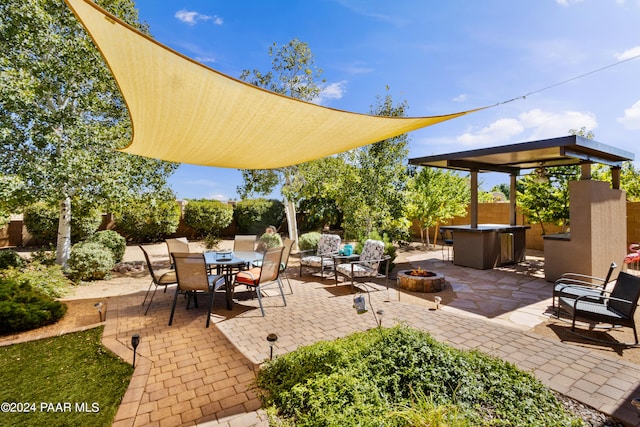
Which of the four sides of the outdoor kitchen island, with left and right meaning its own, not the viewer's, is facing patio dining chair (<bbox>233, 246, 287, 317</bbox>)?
right

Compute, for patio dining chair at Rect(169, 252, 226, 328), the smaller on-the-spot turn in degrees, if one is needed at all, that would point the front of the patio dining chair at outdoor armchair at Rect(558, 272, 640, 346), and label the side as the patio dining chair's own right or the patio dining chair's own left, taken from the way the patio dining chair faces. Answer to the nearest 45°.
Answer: approximately 90° to the patio dining chair's own right

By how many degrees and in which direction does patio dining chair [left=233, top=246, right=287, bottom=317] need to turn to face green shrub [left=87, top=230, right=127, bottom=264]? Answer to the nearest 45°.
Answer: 0° — it already faces it

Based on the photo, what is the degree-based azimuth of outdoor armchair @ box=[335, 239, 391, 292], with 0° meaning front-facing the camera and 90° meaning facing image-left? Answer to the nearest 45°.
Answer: approximately 45°

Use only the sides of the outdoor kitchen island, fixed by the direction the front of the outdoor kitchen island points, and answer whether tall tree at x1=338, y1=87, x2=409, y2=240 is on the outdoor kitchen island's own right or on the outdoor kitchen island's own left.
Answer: on the outdoor kitchen island's own right

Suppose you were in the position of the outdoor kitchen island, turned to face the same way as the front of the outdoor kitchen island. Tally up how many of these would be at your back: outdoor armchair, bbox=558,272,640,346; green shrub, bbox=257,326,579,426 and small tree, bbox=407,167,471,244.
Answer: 1

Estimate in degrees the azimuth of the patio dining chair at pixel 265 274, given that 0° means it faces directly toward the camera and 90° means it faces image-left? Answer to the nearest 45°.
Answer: approximately 135°

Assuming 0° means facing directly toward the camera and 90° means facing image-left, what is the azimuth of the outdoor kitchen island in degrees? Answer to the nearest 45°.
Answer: approximately 315°

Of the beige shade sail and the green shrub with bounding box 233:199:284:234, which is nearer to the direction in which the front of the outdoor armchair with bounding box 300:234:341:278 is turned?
the beige shade sail

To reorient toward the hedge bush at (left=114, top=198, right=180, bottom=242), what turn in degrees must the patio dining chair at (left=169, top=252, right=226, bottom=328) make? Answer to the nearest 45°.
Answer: approximately 45° to its left

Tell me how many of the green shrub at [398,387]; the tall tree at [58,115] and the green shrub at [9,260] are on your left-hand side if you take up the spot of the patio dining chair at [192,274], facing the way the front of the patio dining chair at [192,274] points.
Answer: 2

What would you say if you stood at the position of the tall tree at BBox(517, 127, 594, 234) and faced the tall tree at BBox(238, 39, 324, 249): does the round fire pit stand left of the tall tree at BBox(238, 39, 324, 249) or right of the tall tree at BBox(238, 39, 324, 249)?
left

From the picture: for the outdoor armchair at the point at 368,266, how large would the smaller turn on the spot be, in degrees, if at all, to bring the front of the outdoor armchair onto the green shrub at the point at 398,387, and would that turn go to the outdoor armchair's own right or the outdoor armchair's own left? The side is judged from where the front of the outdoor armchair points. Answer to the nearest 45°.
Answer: approximately 45° to the outdoor armchair's own left
